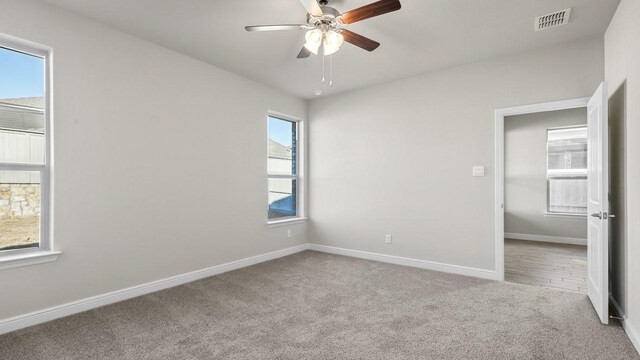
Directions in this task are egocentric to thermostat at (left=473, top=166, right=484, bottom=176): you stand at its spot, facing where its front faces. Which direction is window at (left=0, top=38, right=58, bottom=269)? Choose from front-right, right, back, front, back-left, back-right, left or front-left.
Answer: front-right

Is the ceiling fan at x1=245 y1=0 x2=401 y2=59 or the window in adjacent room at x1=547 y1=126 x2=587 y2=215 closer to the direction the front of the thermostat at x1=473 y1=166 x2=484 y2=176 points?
the ceiling fan

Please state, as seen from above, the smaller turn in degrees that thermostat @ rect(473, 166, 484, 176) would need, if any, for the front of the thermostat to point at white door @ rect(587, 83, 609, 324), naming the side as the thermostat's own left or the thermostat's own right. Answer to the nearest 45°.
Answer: approximately 45° to the thermostat's own left

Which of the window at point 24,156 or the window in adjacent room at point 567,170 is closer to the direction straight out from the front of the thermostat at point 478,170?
the window

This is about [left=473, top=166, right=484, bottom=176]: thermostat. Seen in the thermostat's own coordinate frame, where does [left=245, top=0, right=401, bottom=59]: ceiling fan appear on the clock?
The ceiling fan is roughly at 1 o'clock from the thermostat.

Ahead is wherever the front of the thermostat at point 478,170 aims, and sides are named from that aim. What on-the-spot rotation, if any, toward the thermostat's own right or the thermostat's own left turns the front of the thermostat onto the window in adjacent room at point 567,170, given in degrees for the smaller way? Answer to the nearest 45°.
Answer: approximately 135° to the thermostat's own left

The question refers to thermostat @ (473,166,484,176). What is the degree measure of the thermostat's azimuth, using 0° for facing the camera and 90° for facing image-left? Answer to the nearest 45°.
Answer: approximately 0°

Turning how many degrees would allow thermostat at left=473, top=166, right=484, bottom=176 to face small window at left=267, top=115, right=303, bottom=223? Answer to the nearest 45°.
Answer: approximately 90° to its right
